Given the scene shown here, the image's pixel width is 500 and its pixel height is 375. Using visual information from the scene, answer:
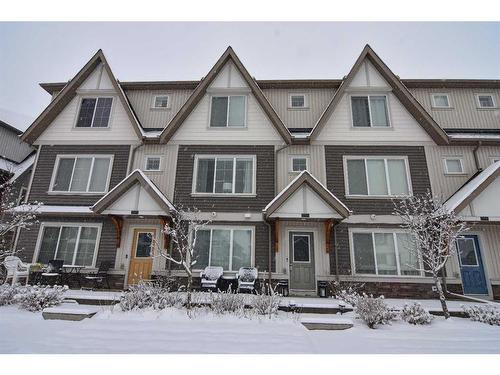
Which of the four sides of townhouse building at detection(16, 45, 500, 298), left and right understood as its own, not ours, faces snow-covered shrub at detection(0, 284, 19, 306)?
right

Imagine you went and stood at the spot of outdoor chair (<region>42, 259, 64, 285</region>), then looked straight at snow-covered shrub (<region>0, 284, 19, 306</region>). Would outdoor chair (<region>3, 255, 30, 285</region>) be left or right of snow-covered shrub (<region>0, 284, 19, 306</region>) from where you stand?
right

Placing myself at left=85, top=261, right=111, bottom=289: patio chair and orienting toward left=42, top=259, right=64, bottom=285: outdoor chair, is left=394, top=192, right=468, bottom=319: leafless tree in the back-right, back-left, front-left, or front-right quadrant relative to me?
back-left

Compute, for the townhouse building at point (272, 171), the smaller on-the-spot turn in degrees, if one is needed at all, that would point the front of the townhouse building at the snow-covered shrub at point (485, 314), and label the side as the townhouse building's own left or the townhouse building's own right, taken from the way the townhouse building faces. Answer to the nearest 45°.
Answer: approximately 45° to the townhouse building's own left

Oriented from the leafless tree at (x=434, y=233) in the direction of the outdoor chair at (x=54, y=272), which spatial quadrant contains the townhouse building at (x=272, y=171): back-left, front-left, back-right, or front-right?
front-right

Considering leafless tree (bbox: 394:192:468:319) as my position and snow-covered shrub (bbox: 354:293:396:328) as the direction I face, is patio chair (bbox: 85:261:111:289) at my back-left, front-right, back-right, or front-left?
front-right

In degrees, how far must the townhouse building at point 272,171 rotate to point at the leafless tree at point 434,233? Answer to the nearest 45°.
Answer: approximately 45° to its left

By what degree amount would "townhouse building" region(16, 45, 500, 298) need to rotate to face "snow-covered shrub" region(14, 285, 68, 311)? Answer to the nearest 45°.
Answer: approximately 45° to its right

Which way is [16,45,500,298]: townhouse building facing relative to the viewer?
toward the camera
